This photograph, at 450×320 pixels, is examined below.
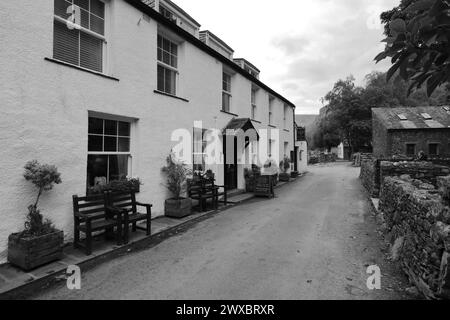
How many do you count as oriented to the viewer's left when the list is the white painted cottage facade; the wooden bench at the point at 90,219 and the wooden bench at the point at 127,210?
0

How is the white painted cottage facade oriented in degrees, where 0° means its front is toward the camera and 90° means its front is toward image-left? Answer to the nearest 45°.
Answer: approximately 315°

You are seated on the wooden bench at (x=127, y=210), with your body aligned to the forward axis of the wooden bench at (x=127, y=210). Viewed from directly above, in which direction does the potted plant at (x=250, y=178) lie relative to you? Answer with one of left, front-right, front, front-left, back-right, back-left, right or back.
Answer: left

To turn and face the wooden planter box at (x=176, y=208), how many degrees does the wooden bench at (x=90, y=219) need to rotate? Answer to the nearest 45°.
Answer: approximately 90° to its left

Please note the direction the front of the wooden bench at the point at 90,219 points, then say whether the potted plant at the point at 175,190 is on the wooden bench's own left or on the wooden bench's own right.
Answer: on the wooden bench's own left

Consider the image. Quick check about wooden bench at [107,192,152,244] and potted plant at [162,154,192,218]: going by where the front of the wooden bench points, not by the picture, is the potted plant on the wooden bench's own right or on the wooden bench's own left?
on the wooden bench's own left

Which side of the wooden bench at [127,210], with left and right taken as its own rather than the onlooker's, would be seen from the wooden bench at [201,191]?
left

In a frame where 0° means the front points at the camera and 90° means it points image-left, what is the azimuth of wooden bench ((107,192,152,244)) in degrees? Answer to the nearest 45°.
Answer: approximately 315°

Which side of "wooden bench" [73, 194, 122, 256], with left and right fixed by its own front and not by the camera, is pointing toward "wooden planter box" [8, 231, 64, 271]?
right

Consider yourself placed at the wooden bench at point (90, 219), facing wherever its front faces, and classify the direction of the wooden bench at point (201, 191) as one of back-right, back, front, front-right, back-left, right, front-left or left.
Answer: left

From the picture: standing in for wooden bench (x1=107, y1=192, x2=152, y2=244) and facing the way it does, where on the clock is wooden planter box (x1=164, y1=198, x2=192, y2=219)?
The wooden planter box is roughly at 9 o'clock from the wooden bench.

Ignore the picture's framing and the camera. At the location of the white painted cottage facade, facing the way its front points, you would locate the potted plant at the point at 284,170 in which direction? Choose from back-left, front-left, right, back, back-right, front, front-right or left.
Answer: left

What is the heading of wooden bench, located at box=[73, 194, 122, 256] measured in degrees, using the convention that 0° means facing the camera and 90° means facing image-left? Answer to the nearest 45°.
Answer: approximately 315°

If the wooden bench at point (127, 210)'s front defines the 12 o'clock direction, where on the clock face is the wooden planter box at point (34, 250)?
The wooden planter box is roughly at 3 o'clock from the wooden bench.

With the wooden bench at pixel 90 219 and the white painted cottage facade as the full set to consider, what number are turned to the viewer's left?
0

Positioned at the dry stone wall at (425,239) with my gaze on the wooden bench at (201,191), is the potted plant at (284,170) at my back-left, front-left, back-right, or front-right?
front-right
